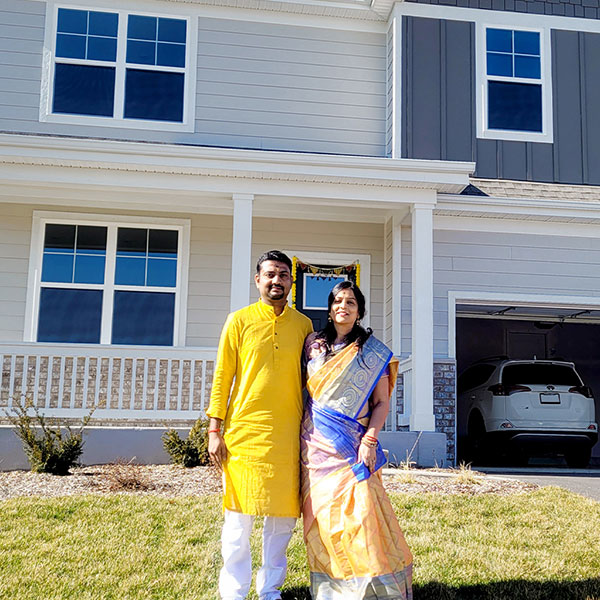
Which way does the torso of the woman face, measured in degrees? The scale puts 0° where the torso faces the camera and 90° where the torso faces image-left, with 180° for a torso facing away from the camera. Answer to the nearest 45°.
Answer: approximately 0°

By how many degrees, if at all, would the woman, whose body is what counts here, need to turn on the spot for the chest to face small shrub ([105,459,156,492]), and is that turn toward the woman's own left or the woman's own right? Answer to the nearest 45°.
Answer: approximately 135° to the woman's own right

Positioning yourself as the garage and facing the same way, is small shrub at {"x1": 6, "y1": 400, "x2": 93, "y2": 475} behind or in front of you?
in front

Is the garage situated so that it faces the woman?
yes

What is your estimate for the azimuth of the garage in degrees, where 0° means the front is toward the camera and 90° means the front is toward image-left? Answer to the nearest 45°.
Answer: approximately 0°

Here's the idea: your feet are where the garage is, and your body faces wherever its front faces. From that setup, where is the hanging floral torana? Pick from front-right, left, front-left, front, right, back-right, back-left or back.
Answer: front-right

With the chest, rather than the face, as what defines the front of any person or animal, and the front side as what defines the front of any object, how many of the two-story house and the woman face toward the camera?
2

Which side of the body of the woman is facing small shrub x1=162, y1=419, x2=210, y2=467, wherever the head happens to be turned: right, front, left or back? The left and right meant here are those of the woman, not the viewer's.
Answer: back
